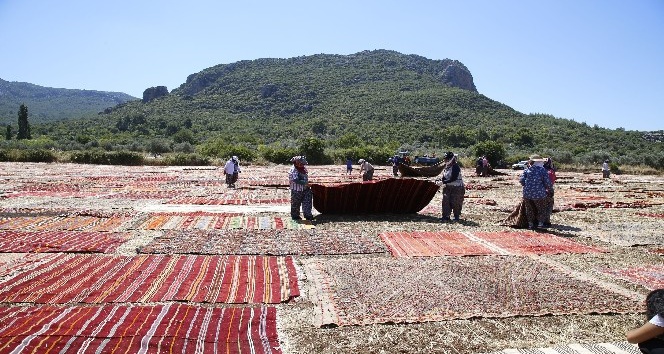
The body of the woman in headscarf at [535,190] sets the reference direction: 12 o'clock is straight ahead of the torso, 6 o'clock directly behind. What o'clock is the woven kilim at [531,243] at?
The woven kilim is roughly at 6 o'clock from the woman in headscarf.

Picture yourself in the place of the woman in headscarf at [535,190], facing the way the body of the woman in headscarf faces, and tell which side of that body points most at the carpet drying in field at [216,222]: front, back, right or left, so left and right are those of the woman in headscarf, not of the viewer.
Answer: left

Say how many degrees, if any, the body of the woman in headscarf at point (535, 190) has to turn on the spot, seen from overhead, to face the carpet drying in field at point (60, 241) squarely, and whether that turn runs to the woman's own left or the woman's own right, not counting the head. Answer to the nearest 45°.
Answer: approximately 135° to the woman's own left

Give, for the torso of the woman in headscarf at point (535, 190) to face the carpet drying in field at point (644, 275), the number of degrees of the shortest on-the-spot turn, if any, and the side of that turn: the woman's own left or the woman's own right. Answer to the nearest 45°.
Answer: approximately 180°

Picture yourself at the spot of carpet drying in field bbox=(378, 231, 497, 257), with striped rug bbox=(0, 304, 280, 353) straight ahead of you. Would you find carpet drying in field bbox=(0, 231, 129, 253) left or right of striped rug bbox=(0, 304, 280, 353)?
right

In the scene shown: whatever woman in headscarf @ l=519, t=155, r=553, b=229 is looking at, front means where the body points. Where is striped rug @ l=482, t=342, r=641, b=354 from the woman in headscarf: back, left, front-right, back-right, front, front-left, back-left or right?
back

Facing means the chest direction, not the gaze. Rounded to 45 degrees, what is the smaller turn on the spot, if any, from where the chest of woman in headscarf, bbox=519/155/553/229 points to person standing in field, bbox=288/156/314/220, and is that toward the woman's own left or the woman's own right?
approximately 90° to the woman's own left

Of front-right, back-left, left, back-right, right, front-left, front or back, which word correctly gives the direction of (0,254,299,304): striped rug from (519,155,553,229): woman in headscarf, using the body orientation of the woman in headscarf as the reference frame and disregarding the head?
back-left

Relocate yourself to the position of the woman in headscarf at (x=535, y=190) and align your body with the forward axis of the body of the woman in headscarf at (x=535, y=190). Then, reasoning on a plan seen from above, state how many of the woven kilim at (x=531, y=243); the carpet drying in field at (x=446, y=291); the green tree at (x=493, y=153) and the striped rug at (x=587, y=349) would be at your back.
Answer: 3

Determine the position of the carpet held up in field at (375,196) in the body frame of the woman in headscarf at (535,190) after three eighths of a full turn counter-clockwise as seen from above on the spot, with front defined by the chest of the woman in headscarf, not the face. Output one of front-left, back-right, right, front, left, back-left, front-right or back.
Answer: front-right

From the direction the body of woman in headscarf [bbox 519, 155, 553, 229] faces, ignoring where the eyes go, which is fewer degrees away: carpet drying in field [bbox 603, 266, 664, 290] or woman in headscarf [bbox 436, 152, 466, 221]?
the woman in headscarf
